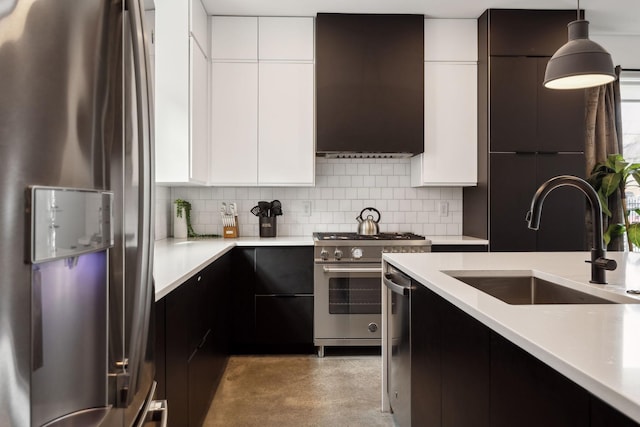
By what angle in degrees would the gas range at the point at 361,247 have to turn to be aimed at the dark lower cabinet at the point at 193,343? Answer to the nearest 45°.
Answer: approximately 45° to its right

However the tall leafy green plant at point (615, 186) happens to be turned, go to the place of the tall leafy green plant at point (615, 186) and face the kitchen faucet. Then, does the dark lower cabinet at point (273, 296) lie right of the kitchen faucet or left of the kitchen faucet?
right

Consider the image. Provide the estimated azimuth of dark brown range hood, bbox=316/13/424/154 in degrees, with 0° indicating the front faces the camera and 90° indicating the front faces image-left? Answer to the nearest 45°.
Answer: approximately 0°

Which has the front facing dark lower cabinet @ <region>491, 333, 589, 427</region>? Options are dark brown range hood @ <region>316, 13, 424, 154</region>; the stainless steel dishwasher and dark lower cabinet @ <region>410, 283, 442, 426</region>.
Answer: the dark brown range hood

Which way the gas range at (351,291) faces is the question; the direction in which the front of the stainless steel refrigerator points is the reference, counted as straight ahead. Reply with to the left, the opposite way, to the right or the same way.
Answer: to the right

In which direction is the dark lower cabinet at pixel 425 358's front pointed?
to the viewer's left

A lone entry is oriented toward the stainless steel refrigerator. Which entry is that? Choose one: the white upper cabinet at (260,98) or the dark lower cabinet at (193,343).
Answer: the white upper cabinet

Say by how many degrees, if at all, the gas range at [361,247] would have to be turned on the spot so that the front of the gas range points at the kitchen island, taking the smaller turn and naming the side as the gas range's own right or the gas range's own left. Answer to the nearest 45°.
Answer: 0° — it already faces it

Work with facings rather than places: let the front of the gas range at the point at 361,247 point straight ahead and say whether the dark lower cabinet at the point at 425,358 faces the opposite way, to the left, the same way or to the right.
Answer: to the right

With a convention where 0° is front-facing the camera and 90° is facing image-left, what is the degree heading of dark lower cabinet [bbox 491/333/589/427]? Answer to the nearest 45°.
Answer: approximately 45°

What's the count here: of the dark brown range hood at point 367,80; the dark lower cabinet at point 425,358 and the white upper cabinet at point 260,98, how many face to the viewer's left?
1

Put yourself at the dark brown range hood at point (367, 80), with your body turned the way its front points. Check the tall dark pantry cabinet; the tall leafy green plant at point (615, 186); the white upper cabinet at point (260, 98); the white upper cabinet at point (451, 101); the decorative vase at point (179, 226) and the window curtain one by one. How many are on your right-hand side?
2
